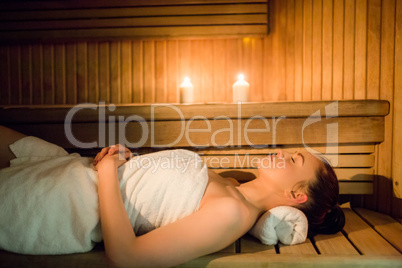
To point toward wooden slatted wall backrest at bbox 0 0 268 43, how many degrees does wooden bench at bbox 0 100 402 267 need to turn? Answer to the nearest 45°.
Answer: approximately 135° to its right

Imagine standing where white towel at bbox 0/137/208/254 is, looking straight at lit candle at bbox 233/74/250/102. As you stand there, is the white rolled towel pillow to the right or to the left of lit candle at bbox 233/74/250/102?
right

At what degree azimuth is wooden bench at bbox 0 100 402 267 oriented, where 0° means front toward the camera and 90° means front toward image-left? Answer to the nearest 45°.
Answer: approximately 0°
